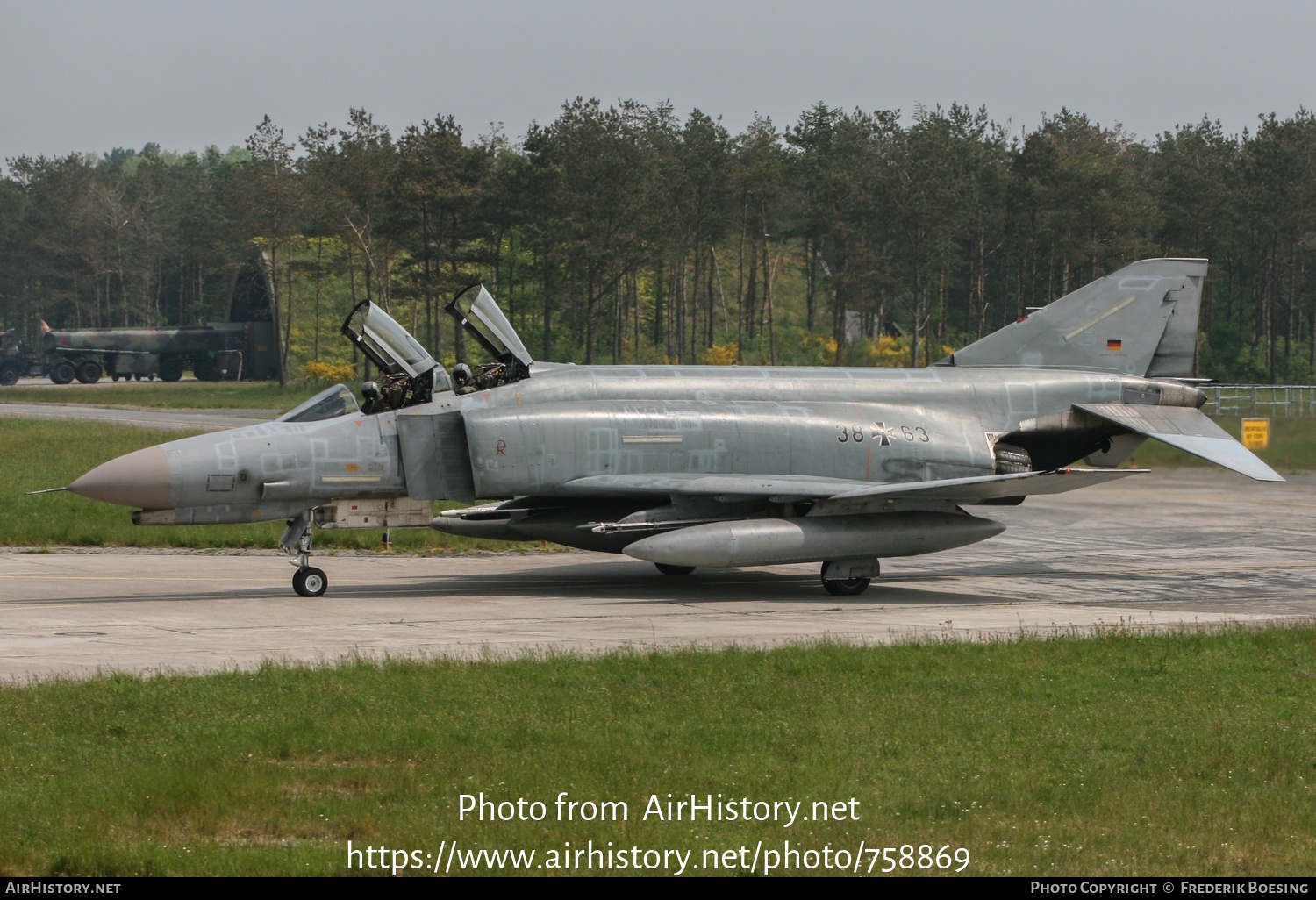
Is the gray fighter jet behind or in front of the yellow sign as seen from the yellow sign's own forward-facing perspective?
in front

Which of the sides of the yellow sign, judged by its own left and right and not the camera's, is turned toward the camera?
front

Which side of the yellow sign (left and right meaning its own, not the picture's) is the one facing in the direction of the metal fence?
back

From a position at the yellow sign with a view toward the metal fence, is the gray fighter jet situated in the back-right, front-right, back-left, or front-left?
back-left

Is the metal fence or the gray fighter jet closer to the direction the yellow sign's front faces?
the gray fighter jet
